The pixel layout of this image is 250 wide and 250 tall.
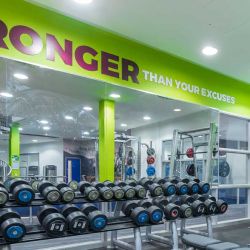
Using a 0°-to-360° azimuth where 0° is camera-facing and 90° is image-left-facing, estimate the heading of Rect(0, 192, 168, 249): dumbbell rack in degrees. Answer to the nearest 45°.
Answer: approximately 315°

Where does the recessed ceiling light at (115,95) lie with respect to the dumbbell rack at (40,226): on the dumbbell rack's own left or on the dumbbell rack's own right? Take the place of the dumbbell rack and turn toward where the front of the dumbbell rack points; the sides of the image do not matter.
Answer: on the dumbbell rack's own left

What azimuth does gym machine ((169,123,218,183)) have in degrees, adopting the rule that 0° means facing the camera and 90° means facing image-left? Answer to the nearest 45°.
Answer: approximately 45°
